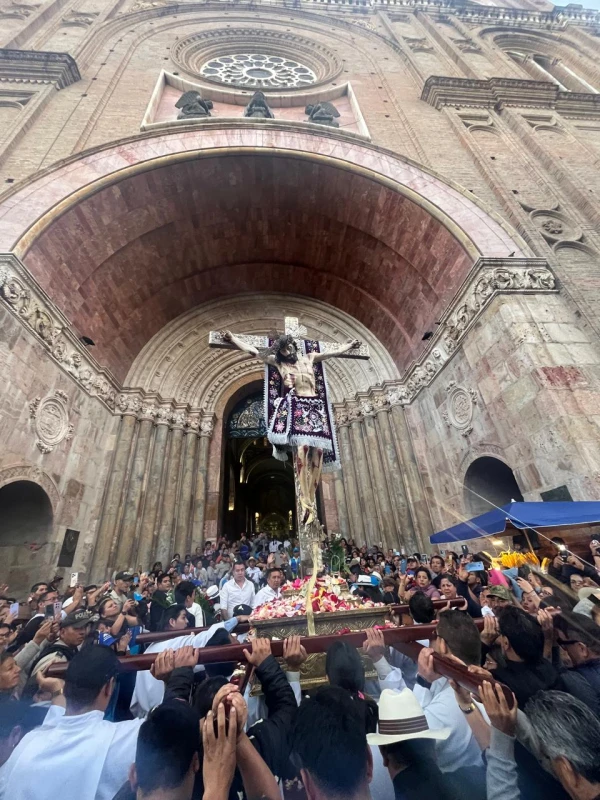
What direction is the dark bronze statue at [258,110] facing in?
toward the camera

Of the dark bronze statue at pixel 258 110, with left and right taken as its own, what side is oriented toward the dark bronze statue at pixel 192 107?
right

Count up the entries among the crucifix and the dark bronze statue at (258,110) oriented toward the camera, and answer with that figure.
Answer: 2

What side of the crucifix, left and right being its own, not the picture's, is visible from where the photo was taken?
front

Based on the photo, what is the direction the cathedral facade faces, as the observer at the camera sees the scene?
facing the viewer

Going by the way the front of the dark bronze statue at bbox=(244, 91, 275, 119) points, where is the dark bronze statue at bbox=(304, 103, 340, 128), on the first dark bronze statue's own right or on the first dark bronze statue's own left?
on the first dark bronze statue's own left

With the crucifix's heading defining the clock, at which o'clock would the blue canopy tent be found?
The blue canopy tent is roughly at 9 o'clock from the crucifix.

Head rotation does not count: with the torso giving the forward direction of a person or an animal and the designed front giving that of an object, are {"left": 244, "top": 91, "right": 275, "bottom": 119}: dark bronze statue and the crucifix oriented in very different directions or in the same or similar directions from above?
same or similar directions

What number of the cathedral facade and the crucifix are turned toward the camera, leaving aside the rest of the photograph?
2

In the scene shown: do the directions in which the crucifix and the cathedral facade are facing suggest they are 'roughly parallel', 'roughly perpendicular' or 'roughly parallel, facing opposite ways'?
roughly parallel
